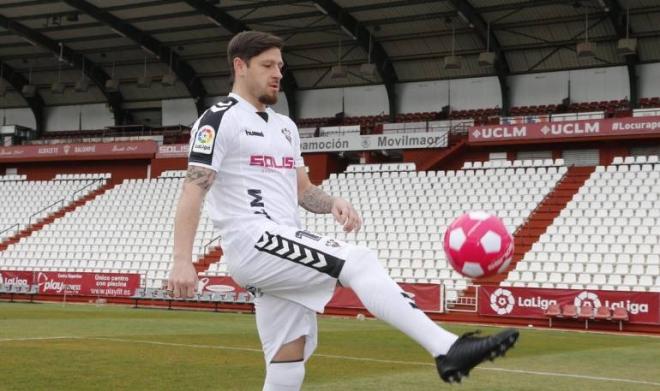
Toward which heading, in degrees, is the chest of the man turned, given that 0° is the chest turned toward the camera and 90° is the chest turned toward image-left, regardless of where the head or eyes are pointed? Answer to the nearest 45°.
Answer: approximately 315°

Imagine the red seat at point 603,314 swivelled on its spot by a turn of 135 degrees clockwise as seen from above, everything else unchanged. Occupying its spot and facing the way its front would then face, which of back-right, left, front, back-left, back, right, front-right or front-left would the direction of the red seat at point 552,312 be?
front-left

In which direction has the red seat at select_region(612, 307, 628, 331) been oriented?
toward the camera

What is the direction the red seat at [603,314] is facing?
toward the camera

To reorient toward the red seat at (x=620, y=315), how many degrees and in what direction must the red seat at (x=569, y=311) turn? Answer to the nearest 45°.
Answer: approximately 90° to its left

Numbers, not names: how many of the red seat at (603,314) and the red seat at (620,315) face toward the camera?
2

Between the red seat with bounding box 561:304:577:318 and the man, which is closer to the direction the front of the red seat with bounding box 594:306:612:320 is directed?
the man

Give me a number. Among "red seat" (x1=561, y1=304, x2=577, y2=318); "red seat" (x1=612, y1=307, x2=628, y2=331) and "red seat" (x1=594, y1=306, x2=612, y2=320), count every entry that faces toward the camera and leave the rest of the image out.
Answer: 3

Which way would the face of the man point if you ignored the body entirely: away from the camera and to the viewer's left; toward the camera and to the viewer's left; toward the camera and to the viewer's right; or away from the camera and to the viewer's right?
toward the camera and to the viewer's right

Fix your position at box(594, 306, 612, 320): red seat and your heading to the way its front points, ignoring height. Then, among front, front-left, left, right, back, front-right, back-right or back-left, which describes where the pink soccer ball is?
front

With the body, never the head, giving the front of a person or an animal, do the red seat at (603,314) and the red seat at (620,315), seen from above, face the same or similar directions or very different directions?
same or similar directions

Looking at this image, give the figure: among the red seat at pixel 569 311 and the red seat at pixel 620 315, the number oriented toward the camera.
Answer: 2
